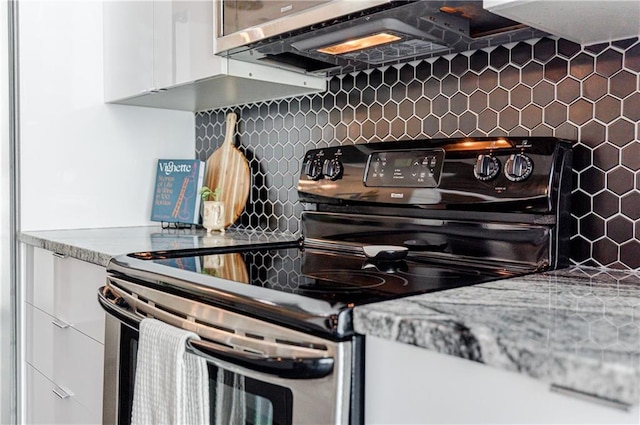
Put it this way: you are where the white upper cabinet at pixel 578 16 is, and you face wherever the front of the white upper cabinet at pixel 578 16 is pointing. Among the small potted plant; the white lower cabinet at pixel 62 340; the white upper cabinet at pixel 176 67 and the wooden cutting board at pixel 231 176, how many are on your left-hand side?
0

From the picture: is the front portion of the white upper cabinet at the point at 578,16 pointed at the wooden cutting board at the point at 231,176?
no

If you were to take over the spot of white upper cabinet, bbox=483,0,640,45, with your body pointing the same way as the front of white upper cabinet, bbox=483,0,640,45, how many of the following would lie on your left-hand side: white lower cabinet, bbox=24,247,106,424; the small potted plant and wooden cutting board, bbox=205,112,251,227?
0

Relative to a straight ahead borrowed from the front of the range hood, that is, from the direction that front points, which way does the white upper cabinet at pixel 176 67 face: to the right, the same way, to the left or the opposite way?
the same way

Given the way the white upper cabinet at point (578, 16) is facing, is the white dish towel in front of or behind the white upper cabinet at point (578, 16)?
in front

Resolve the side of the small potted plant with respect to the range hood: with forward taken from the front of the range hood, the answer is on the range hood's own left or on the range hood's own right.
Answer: on the range hood's own right

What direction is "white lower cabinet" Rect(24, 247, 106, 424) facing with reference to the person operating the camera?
facing the viewer and to the left of the viewer

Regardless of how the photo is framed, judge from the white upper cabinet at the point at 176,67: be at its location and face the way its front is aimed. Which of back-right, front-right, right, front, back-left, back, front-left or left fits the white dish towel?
front-left

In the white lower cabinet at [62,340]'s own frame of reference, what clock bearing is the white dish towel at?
The white dish towel is roughly at 10 o'clock from the white lower cabinet.

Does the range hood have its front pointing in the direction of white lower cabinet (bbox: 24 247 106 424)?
no

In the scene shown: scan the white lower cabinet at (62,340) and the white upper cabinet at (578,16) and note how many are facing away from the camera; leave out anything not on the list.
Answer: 0

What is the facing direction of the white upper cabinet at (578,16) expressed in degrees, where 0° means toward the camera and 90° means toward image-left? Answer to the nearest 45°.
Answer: approximately 45°

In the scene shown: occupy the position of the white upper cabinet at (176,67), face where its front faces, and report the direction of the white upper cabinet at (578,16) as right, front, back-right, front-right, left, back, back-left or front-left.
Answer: left

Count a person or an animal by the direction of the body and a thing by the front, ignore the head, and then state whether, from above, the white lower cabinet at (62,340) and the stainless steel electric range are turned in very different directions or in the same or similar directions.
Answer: same or similar directions

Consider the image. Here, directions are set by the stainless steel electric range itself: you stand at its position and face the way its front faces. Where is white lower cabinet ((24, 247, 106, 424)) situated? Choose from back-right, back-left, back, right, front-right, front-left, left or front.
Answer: right

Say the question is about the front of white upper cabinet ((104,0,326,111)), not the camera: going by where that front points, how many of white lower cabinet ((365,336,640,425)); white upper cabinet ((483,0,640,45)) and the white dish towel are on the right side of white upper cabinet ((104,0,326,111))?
0

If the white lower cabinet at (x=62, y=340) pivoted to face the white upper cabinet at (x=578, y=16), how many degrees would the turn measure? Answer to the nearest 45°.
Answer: approximately 90° to its left

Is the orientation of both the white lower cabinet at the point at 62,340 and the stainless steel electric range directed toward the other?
no
